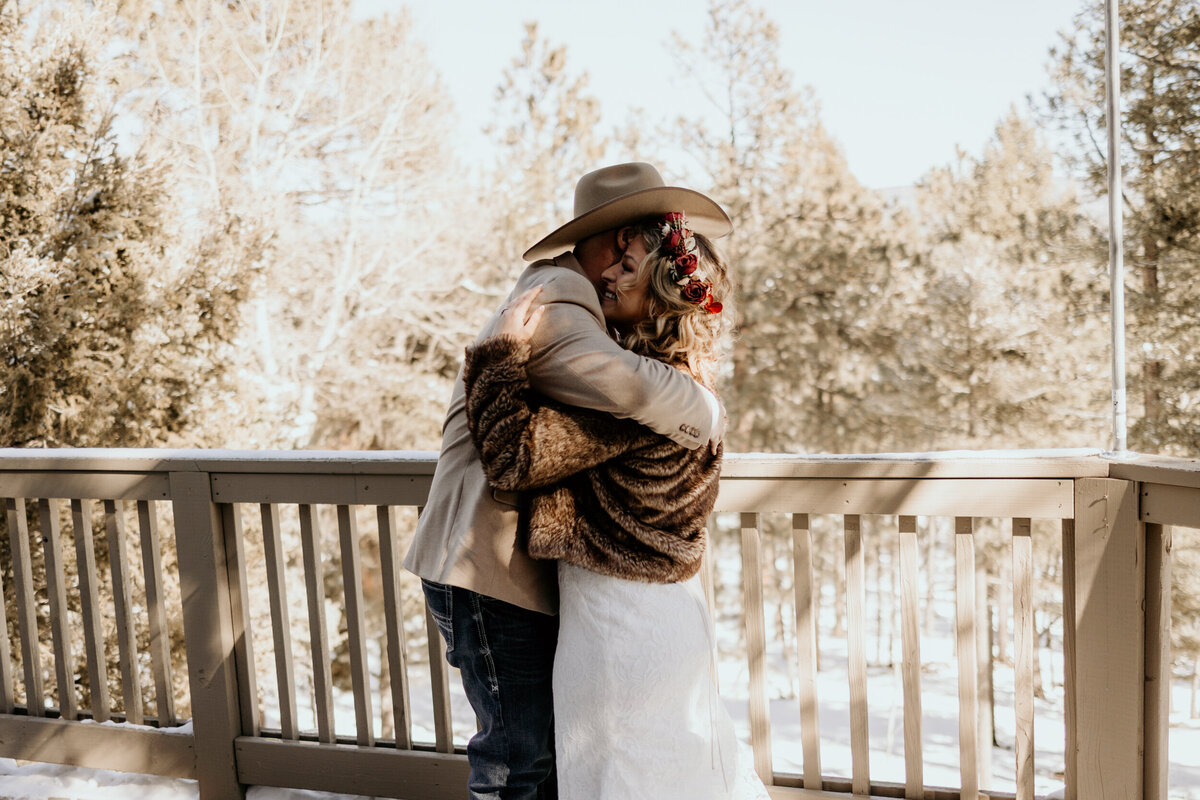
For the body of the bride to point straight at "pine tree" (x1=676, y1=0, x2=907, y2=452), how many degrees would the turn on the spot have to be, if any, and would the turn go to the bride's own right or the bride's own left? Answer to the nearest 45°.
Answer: approximately 90° to the bride's own right

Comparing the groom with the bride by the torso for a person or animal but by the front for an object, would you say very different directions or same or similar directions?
very different directions

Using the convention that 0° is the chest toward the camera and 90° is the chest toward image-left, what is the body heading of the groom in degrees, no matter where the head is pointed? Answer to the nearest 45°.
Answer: approximately 270°

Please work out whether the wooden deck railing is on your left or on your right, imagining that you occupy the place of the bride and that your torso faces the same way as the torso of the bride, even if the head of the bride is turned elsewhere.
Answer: on your right

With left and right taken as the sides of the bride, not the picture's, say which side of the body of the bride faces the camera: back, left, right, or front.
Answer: left

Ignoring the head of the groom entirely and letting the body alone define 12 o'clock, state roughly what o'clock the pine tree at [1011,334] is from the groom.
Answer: The pine tree is roughly at 10 o'clock from the groom.

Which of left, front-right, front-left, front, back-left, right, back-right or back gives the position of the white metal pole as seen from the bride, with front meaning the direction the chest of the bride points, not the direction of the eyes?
back-right

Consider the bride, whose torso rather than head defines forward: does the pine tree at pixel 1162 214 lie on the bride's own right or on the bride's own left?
on the bride's own right

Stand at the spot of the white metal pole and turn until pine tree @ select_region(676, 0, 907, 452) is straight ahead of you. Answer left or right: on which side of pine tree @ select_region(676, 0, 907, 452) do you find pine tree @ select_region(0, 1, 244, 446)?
left
